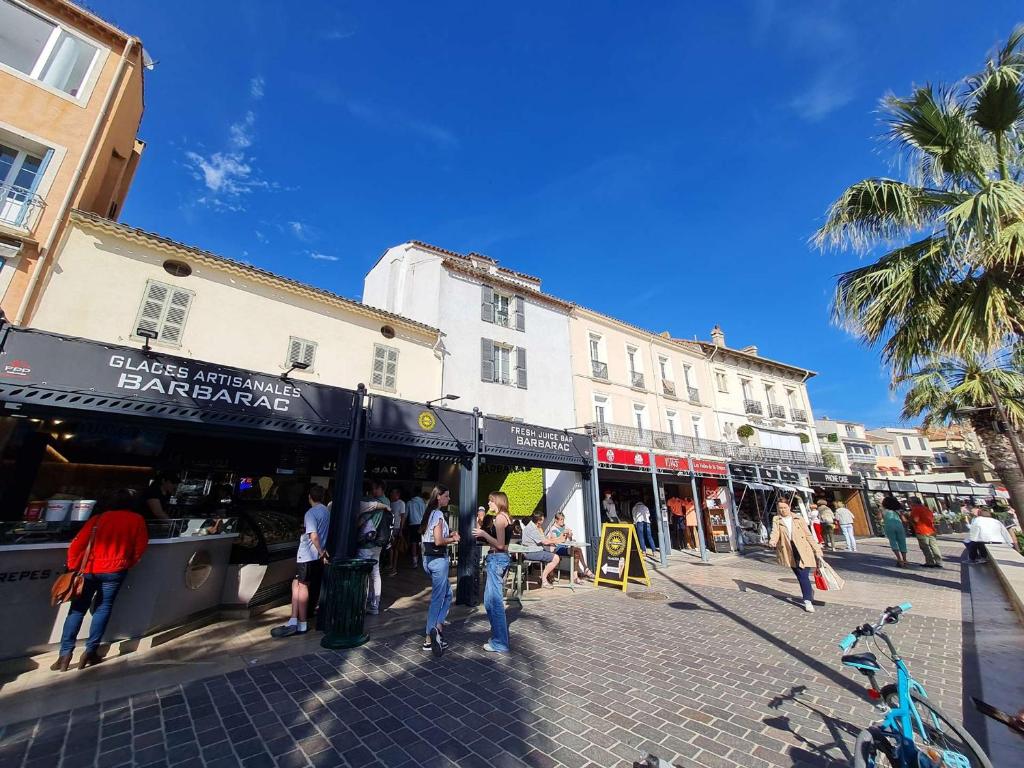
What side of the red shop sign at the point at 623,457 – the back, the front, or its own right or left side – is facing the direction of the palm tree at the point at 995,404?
front

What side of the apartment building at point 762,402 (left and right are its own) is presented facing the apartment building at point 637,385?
right

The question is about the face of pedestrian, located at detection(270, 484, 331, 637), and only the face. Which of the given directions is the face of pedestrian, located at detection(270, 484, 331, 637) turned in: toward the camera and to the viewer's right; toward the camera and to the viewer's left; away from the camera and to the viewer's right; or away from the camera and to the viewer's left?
away from the camera and to the viewer's left

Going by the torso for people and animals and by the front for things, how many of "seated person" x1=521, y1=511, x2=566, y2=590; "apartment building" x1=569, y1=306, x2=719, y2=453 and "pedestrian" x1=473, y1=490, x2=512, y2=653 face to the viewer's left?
1

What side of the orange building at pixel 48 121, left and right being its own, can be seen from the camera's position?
front

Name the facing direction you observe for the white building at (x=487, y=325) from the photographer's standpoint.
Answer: facing the viewer and to the right of the viewer

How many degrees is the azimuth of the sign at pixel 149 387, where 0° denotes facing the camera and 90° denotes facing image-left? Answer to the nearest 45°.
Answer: approximately 315°

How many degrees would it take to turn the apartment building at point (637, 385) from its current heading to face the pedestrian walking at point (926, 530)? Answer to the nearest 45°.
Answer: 0° — it already faces them

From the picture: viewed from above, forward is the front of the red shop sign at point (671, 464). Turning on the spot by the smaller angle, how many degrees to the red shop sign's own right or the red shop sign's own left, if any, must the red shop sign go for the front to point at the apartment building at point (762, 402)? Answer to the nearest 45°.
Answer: approximately 90° to the red shop sign's own left

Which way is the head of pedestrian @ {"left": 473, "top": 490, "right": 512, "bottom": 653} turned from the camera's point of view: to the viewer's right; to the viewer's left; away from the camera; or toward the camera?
to the viewer's left

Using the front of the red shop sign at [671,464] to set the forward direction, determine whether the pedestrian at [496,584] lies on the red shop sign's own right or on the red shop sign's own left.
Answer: on the red shop sign's own right

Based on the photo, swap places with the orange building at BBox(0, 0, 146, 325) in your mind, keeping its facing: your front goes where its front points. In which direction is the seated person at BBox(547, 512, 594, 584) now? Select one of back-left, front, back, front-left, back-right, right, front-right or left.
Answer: front-left

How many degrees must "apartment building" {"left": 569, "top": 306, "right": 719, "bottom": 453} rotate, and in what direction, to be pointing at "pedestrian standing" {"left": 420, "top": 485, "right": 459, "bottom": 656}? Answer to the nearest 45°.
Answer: approximately 45° to its right

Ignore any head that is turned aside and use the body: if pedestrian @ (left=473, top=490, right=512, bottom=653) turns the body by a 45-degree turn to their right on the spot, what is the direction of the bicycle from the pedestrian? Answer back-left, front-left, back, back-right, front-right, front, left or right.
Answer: back

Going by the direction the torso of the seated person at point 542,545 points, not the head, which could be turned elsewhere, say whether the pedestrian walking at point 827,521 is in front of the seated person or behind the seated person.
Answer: in front

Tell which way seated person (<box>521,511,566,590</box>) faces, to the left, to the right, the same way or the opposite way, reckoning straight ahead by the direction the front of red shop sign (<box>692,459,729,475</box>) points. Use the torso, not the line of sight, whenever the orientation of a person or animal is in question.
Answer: to the left
